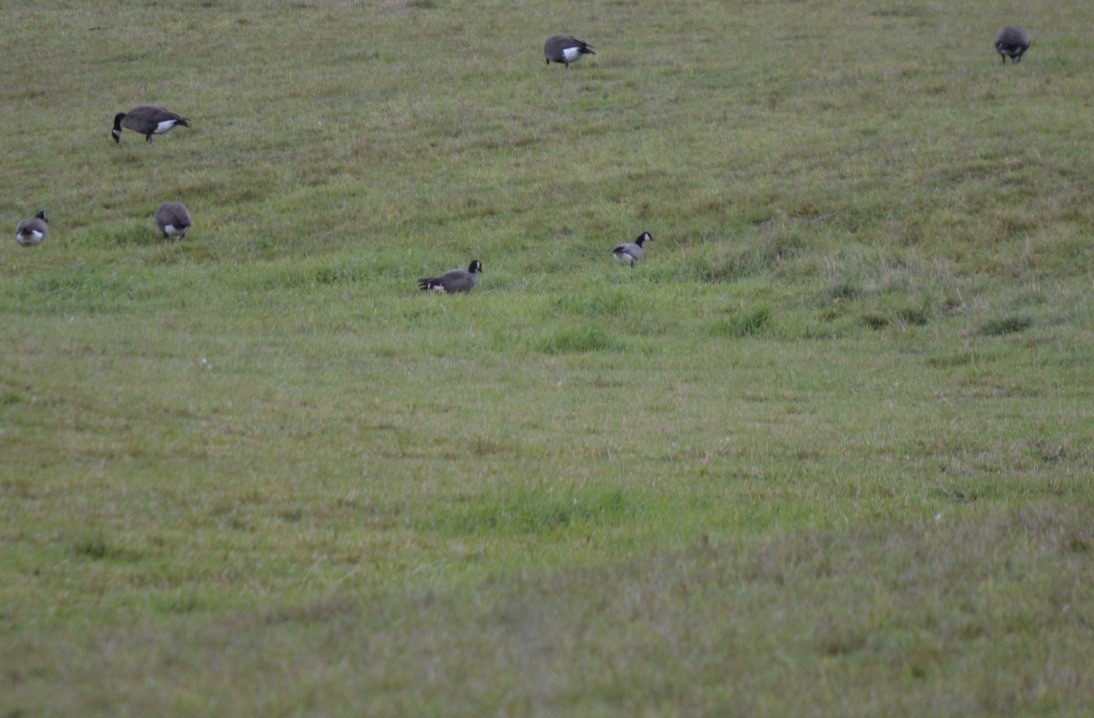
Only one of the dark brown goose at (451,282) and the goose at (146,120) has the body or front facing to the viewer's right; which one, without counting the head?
the dark brown goose

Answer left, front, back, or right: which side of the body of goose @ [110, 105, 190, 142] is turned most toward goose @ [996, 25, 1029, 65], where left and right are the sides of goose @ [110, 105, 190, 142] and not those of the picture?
back

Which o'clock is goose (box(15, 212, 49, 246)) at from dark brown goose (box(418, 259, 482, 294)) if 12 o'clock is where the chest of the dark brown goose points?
The goose is roughly at 7 o'clock from the dark brown goose.

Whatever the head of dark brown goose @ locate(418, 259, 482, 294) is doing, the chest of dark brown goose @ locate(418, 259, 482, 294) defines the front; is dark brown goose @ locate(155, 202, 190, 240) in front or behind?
behind

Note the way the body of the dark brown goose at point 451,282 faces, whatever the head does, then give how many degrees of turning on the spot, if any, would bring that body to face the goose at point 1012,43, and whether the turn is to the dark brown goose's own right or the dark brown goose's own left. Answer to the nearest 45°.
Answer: approximately 45° to the dark brown goose's own left

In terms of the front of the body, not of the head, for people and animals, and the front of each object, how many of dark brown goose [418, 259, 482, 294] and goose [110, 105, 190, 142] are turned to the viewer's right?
1

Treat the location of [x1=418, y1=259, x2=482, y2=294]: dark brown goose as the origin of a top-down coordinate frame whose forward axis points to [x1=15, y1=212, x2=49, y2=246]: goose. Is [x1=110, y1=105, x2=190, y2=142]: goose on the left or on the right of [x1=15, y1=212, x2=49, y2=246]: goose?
right

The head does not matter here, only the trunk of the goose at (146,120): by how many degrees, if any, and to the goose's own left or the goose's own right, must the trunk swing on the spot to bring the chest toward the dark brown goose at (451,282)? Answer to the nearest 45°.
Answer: approximately 90° to the goose's own left

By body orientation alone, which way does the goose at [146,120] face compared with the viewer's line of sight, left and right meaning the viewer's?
facing to the left of the viewer

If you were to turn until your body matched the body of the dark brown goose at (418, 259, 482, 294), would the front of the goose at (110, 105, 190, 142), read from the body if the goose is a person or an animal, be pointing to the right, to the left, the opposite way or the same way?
the opposite way

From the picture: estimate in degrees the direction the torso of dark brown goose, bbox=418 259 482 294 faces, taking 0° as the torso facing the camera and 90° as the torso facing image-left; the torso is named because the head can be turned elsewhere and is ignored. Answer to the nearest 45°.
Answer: approximately 270°

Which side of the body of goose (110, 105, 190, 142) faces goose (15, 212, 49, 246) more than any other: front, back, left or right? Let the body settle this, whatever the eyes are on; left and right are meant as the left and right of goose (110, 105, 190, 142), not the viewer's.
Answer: left

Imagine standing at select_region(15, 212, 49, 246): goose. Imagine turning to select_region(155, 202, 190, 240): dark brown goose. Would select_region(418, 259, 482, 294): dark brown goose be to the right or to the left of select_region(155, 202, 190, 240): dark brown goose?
right
